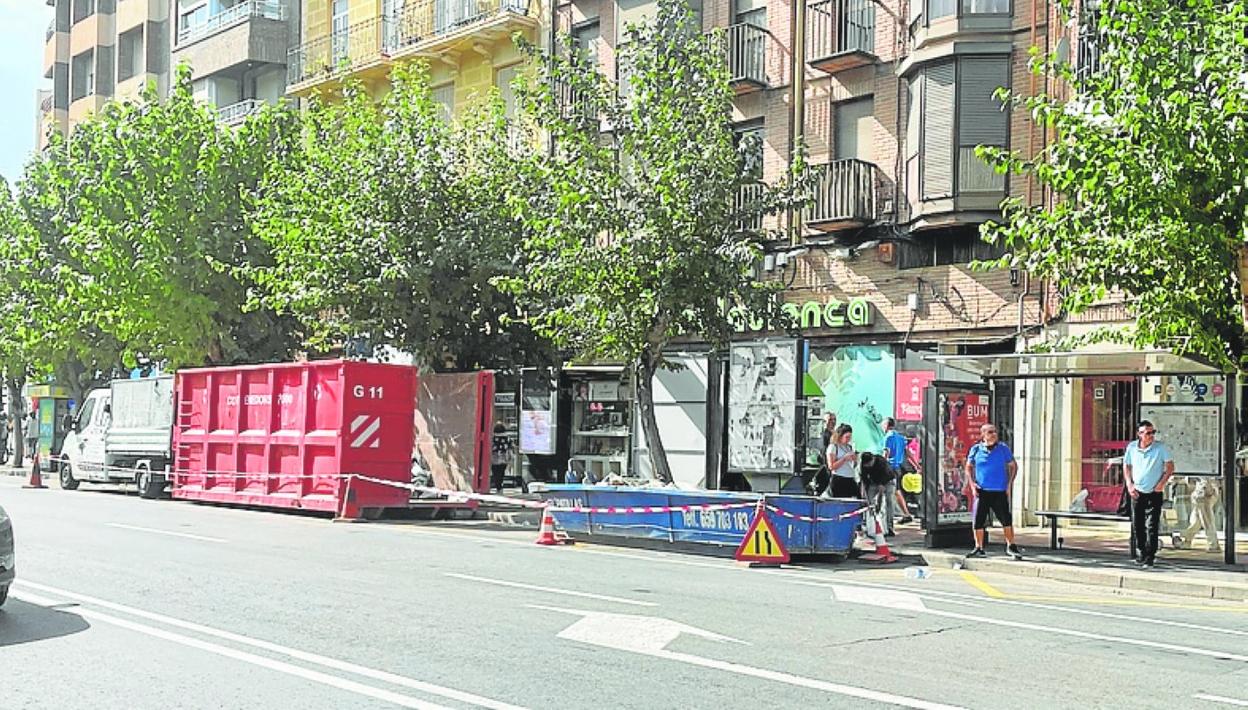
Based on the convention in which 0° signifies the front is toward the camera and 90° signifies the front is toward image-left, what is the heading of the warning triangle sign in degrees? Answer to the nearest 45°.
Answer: approximately 0°

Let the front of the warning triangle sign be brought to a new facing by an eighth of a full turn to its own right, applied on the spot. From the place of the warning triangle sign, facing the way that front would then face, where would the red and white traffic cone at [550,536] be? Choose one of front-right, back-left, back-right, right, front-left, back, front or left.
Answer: right

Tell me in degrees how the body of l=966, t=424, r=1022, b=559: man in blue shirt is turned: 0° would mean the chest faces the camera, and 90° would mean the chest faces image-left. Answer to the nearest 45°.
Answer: approximately 0°

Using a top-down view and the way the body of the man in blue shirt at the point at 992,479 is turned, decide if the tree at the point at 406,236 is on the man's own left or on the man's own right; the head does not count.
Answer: on the man's own right

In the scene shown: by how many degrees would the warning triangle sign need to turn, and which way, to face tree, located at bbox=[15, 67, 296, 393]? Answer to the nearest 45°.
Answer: approximately 135° to its right

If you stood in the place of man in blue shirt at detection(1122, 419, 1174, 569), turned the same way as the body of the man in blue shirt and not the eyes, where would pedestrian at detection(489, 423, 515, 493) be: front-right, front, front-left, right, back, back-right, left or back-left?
back-right

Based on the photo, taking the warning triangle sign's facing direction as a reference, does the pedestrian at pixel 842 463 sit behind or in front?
behind

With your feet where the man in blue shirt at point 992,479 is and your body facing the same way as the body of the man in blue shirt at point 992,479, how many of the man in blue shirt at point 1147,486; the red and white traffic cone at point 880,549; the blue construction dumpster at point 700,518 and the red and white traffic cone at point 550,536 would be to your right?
3

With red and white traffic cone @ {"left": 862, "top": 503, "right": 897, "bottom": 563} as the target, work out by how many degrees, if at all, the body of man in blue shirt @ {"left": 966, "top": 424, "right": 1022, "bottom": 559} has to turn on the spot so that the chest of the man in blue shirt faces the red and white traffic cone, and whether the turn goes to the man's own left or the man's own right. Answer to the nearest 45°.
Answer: approximately 90° to the man's own right

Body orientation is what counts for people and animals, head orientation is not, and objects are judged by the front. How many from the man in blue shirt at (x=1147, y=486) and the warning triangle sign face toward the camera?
2

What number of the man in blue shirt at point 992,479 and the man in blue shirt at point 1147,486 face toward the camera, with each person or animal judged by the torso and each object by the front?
2

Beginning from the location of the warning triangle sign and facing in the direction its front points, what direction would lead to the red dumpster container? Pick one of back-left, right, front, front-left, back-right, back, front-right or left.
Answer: back-right
